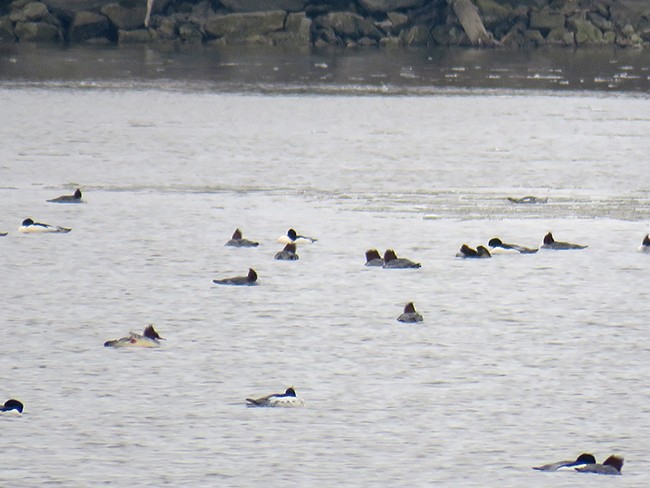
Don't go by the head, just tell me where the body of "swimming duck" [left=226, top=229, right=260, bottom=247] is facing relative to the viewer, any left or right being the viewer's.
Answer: facing to the left of the viewer

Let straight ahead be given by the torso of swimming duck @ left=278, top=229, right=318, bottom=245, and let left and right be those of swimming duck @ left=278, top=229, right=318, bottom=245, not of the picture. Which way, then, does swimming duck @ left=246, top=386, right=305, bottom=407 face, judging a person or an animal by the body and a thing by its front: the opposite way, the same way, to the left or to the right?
the opposite way

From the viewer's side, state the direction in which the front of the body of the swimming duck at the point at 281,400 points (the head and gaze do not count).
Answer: to the viewer's right

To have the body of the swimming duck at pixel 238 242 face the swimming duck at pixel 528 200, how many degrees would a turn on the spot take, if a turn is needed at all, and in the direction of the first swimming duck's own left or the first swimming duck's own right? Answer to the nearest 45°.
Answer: approximately 135° to the first swimming duck's own right

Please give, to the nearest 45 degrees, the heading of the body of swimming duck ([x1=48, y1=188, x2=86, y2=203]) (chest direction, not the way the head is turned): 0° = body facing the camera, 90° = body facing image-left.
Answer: approximately 270°

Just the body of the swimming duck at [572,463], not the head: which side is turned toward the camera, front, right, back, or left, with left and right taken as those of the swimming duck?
right

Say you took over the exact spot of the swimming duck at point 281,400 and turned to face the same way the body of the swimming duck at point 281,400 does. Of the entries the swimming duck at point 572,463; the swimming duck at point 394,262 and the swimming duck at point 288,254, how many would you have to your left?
2

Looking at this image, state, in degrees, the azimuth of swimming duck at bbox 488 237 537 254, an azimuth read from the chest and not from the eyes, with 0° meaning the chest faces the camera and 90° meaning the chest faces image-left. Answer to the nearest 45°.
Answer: approximately 90°

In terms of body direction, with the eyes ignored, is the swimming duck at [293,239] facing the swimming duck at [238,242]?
yes

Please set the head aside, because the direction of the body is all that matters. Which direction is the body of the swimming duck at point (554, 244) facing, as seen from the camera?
to the viewer's left

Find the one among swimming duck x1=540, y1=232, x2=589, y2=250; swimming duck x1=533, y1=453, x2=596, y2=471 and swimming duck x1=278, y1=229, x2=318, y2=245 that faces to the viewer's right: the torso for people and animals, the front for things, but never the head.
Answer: swimming duck x1=533, y1=453, x2=596, y2=471

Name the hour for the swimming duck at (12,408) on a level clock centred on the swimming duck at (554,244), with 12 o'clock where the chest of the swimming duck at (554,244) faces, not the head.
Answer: the swimming duck at (12,408) is roughly at 10 o'clock from the swimming duck at (554,244).

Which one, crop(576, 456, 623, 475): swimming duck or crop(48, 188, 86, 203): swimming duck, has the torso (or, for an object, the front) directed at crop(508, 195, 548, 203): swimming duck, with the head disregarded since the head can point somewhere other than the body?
crop(48, 188, 86, 203): swimming duck

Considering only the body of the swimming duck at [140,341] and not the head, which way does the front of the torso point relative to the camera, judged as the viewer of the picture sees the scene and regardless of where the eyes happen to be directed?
to the viewer's right
